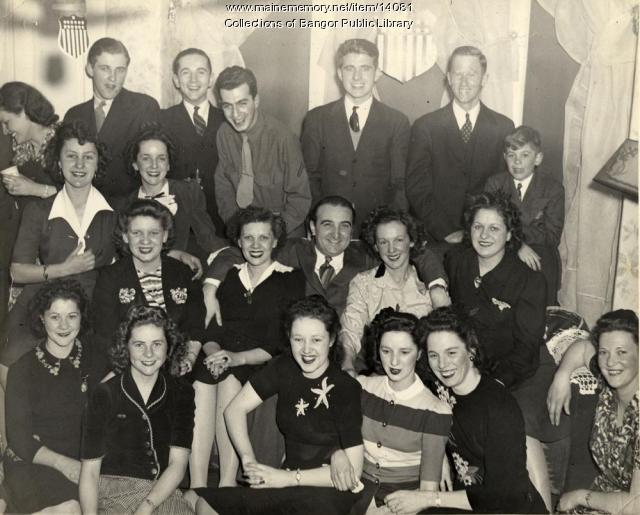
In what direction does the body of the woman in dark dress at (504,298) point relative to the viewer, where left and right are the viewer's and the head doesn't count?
facing the viewer and to the left of the viewer

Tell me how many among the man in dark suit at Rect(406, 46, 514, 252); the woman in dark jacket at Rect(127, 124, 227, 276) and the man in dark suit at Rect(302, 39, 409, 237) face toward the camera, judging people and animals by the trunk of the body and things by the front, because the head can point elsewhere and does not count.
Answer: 3

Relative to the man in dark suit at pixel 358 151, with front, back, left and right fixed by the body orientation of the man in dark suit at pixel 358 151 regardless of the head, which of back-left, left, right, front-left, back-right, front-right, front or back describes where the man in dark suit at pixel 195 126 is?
right

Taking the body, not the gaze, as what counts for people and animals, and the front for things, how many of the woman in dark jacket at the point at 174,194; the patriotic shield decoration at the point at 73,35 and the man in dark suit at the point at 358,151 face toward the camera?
3

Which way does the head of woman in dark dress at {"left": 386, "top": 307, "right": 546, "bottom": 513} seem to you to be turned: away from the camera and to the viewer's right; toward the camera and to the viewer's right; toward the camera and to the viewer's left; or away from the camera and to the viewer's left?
toward the camera and to the viewer's left

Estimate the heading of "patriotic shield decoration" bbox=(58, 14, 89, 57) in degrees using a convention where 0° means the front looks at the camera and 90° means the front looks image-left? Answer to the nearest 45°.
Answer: approximately 0°

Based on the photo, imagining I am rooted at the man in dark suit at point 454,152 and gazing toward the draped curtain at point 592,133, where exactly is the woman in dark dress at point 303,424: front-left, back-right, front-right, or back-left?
back-right

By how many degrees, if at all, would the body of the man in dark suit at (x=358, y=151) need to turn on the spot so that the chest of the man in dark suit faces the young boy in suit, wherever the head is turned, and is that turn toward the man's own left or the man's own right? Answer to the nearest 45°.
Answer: approximately 90° to the man's own left

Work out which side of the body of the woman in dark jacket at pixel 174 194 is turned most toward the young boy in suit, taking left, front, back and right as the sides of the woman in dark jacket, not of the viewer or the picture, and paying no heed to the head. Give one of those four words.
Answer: left

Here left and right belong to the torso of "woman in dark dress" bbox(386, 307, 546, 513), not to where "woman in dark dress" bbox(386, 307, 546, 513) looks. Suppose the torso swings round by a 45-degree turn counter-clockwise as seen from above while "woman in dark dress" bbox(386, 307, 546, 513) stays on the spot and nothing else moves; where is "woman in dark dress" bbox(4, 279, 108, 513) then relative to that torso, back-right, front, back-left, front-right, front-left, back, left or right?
right

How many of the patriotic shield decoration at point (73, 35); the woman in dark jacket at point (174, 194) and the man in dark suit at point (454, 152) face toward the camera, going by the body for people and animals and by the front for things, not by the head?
3
